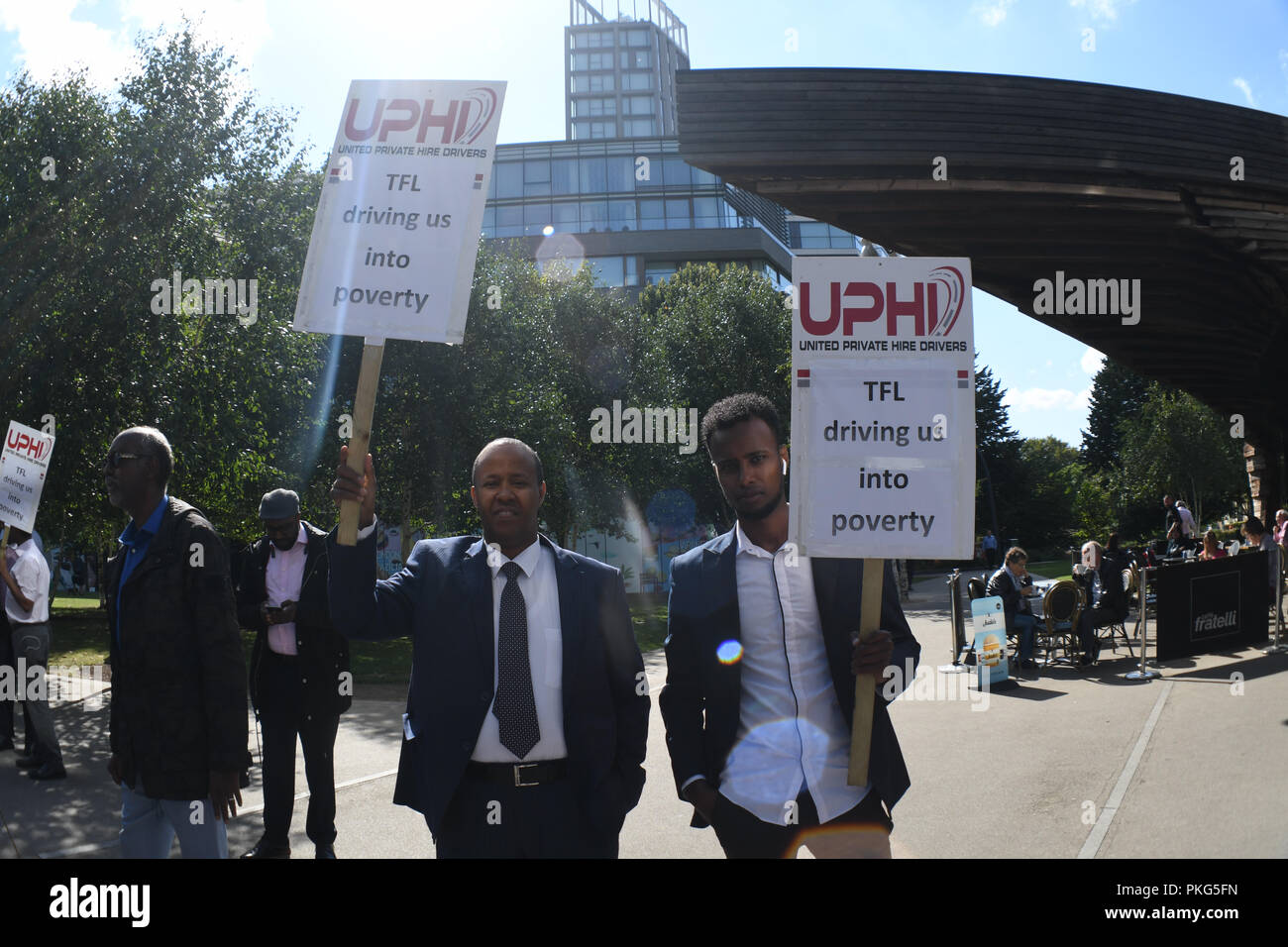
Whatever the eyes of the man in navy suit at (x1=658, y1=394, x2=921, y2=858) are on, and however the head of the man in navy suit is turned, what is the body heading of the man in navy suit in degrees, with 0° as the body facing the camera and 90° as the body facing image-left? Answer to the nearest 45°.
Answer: approximately 0°

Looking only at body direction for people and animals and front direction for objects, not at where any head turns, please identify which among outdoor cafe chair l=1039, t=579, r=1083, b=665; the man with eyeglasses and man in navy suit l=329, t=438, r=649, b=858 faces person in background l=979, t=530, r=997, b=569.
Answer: the outdoor cafe chair
